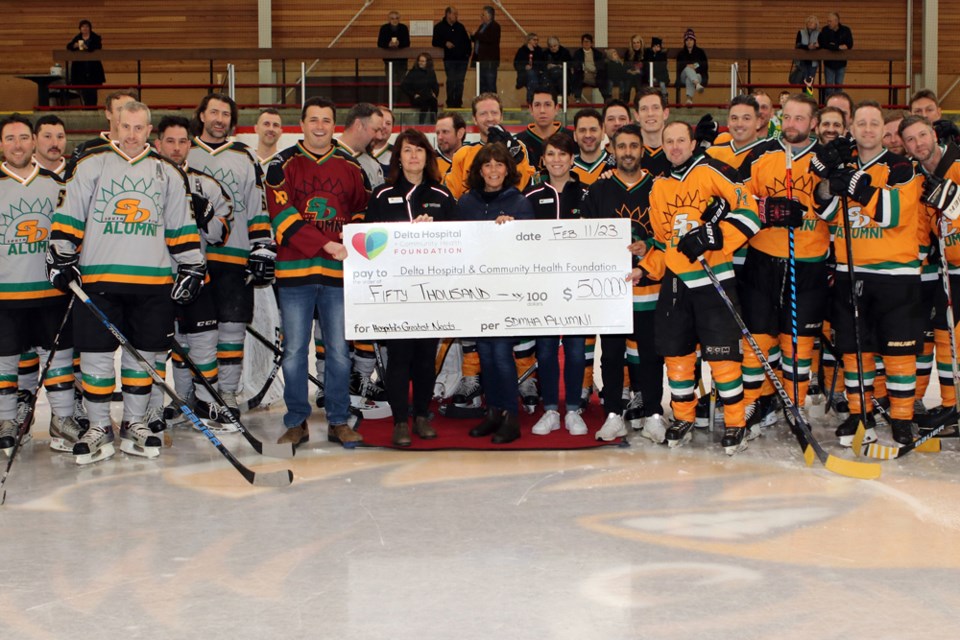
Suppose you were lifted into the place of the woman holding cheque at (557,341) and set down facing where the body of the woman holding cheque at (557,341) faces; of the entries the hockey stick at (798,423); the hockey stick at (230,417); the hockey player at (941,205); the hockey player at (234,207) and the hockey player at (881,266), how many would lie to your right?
2

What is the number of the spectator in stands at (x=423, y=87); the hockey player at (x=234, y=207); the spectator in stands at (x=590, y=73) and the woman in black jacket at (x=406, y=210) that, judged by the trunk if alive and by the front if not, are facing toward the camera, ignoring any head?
4

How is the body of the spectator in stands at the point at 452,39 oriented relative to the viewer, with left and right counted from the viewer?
facing the viewer

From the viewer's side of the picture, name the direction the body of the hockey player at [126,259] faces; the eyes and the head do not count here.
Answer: toward the camera

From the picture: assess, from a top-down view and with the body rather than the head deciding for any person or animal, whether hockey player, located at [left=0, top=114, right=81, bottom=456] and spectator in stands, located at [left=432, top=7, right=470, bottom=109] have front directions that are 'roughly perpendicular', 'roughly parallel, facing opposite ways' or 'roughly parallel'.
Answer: roughly parallel

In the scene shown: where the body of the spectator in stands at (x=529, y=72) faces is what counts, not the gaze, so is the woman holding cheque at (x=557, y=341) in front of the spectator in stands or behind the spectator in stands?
in front

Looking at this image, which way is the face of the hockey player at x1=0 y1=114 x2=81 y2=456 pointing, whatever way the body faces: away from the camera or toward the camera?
toward the camera

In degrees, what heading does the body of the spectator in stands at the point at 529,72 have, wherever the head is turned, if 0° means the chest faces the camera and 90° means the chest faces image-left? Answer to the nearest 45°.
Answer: approximately 0°

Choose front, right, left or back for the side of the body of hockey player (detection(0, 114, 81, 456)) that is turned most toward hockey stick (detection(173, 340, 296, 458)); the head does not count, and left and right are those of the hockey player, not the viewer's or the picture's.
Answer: left

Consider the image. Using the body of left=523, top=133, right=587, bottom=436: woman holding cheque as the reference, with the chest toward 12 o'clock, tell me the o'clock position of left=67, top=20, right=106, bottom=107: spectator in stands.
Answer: The spectator in stands is roughly at 5 o'clock from the woman holding cheque.

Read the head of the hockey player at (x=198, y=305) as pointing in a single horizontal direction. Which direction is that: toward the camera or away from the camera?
toward the camera

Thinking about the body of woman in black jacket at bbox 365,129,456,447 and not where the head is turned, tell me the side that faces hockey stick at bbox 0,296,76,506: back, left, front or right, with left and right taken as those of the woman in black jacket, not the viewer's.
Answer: right

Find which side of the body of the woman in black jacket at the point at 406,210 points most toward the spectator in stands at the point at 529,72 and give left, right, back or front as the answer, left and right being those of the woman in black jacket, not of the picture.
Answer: back

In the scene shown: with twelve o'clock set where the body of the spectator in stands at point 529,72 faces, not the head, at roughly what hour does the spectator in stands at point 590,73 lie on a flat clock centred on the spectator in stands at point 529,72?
the spectator in stands at point 590,73 is roughly at 9 o'clock from the spectator in stands at point 529,72.

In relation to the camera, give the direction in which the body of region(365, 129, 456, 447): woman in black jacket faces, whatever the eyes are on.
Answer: toward the camera
